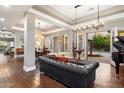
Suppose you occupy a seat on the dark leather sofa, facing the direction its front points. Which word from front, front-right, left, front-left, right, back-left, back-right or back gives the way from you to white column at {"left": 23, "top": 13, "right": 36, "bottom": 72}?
left

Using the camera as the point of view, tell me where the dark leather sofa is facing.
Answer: facing away from the viewer and to the right of the viewer
